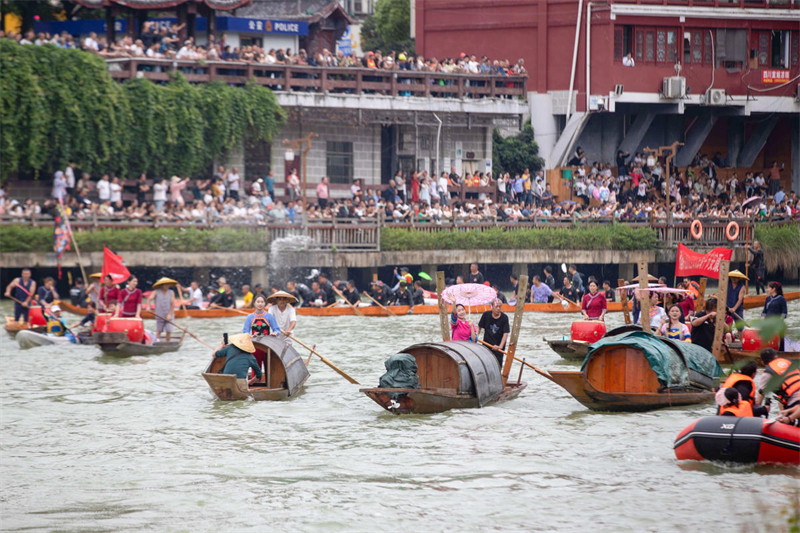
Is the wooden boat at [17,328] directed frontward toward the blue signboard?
no

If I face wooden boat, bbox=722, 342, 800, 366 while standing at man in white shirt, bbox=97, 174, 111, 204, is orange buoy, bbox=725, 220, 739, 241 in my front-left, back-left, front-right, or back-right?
front-left

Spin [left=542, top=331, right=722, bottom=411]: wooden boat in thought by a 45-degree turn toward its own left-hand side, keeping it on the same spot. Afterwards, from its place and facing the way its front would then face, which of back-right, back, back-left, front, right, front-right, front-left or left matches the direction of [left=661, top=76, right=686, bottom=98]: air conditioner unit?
back

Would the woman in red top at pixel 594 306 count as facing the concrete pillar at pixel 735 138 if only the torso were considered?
no

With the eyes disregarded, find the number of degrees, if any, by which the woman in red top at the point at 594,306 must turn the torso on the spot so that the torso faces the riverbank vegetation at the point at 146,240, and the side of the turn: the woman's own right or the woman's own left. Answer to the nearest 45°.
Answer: approximately 135° to the woman's own right

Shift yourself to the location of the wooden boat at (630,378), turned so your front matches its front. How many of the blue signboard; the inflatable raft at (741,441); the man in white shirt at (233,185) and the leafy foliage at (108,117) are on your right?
3

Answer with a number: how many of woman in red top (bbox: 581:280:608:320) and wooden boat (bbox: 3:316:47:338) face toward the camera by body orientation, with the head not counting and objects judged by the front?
1

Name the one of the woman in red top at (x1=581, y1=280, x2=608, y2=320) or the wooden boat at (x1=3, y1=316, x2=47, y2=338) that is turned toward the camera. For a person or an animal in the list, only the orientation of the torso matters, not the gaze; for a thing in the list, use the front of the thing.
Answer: the woman in red top

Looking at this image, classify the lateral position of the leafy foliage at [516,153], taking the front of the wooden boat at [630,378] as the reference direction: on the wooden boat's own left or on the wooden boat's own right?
on the wooden boat's own right

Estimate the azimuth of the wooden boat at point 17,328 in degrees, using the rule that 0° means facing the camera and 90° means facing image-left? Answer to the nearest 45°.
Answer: approximately 90°

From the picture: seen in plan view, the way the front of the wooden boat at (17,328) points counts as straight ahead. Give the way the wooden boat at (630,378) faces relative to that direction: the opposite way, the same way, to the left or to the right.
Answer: the same way

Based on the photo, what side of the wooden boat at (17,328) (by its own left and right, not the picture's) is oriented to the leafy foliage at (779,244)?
back

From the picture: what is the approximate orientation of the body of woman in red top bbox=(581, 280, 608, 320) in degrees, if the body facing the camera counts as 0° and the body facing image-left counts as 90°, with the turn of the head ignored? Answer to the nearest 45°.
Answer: approximately 0°

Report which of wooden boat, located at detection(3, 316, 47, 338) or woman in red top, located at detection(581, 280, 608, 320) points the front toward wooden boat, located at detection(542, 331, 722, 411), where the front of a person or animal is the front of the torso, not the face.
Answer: the woman in red top

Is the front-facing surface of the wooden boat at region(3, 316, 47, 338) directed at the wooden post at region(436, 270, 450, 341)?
no

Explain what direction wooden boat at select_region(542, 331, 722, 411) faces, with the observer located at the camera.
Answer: facing the viewer and to the left of the viewer

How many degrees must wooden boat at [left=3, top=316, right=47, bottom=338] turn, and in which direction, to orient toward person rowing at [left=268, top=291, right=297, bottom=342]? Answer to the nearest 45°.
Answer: approximately 135° to its left
